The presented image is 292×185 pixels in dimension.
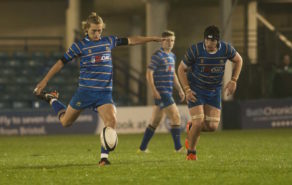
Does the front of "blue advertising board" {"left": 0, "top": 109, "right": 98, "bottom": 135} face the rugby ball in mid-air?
yes

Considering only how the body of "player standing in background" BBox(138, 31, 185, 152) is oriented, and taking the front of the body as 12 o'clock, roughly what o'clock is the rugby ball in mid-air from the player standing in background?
The rugby ball in mid-air is roughly at 2 o'clock from the player standing in background.

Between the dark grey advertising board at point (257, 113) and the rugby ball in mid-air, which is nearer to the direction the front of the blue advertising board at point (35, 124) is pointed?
the rugby ball in mid-air

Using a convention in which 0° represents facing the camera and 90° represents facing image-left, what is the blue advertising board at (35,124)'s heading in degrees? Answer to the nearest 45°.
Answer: approximately 0°

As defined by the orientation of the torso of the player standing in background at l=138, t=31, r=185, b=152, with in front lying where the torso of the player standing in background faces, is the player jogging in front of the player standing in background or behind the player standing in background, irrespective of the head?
in front

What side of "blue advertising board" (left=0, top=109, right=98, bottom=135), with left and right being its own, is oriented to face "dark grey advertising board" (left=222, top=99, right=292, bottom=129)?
left

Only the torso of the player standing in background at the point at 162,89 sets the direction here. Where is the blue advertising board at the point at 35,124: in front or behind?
behind

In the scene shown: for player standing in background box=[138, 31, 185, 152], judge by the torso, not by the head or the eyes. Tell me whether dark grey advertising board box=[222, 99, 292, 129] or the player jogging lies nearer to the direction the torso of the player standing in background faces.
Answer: the player jogging

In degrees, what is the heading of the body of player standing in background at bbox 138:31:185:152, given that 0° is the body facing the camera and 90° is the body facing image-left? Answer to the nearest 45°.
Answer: approximately 315°
